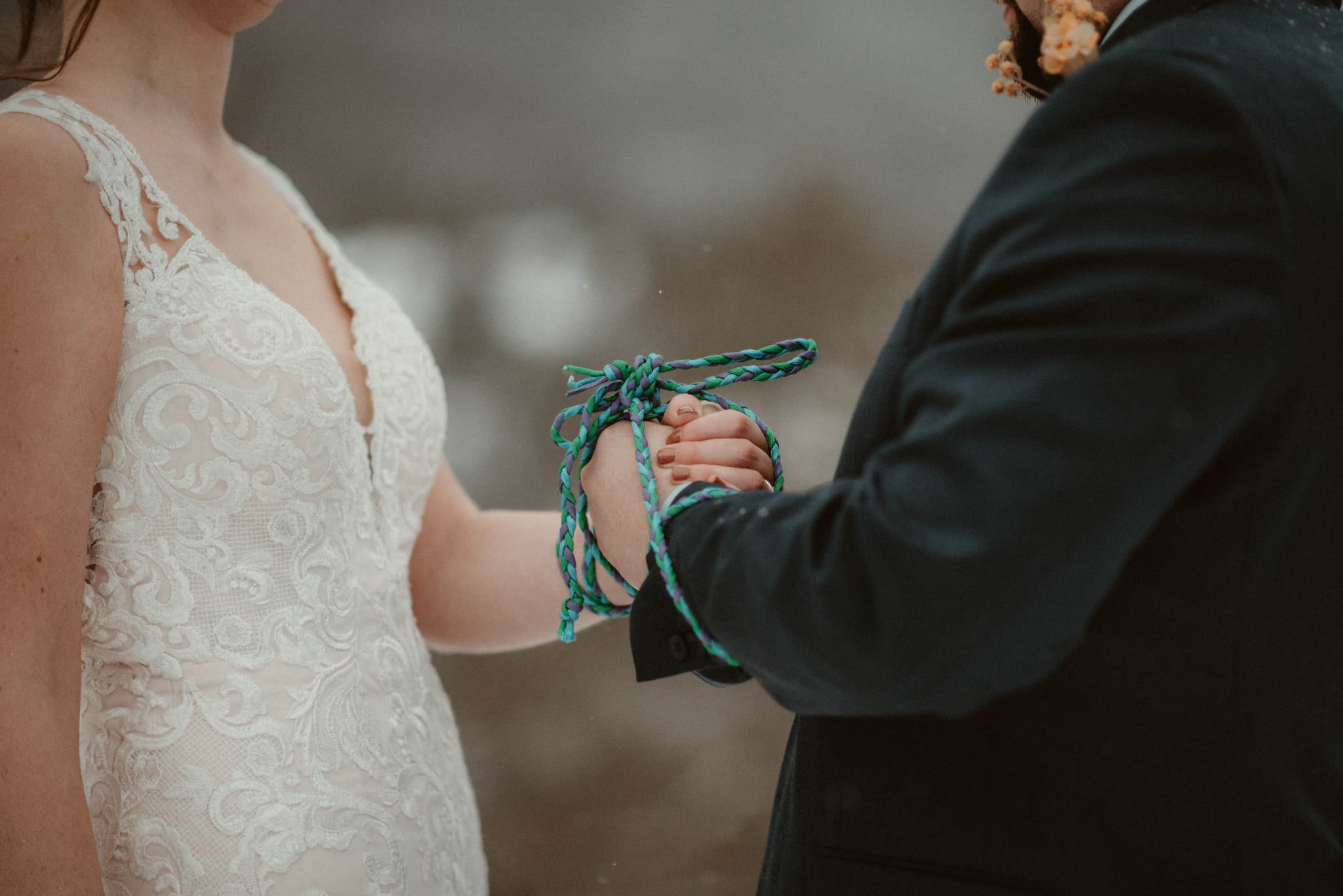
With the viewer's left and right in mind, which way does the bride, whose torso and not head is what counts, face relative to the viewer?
facing the viewer and to the right of the viewer
